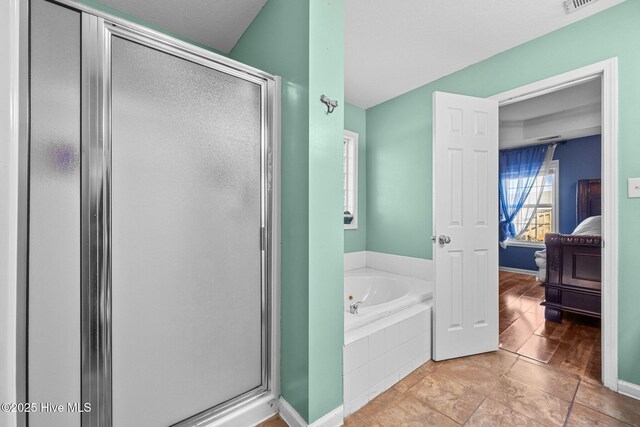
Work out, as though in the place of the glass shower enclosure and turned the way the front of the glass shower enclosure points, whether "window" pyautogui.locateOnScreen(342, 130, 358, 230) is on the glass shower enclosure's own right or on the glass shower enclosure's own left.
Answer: on the glass shower enclosure's own left

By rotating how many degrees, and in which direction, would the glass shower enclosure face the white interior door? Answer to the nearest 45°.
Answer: approximately 45° to its left

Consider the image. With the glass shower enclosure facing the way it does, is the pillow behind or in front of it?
in front

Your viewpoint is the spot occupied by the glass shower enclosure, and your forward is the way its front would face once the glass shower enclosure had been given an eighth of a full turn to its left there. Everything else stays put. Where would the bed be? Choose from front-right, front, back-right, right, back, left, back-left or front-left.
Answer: front
